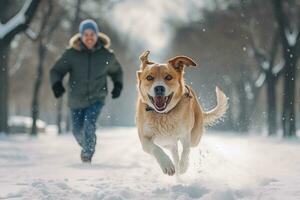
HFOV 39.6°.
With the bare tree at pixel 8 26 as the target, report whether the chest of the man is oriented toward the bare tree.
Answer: no

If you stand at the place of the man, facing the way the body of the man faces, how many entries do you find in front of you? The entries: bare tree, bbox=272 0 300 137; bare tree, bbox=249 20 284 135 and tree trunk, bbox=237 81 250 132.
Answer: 0

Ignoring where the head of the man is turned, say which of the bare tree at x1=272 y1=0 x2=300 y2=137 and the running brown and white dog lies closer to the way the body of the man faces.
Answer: the running brown and white dog

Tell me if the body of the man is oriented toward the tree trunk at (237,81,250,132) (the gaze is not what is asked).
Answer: no

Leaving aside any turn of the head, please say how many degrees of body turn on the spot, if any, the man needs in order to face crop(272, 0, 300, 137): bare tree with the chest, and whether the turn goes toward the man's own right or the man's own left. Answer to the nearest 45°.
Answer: approximately 135° to the man's own left

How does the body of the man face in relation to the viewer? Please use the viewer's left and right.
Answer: facing the viewer

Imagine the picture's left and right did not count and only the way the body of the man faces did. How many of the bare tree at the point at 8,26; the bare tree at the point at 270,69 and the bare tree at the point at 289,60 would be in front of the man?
0

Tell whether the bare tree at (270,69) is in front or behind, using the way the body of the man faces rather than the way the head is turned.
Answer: behind

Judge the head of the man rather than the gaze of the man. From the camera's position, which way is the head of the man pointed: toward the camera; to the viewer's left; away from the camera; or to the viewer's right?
toward the camera

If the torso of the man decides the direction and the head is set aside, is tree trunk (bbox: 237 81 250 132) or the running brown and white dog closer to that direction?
the running brown and white dog

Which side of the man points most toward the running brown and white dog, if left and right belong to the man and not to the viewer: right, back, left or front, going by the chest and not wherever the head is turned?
front

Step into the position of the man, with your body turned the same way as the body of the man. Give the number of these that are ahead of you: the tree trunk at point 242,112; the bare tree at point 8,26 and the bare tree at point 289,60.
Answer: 0

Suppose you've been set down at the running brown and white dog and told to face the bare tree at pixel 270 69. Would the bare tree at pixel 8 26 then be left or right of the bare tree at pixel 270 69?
left
